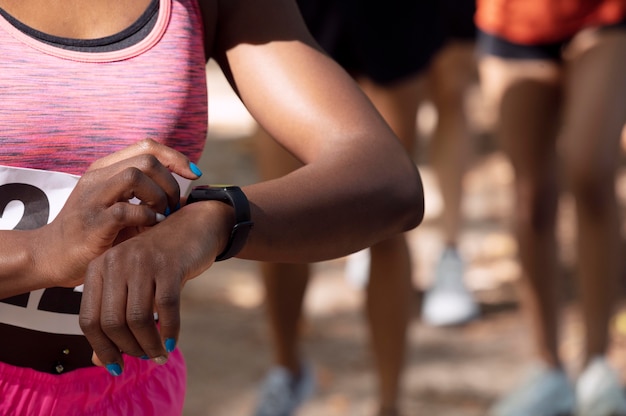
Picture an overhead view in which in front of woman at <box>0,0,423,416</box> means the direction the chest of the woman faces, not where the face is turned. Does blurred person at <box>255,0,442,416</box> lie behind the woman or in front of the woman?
behind

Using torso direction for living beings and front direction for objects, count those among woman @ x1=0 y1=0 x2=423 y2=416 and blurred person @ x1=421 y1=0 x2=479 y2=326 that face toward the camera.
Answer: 2

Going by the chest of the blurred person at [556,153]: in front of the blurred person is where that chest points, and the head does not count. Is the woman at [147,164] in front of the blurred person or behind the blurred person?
in front

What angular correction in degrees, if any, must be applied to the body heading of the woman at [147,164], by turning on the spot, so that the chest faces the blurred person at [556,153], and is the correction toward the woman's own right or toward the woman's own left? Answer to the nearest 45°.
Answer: approximately 135° to the woman's own left
